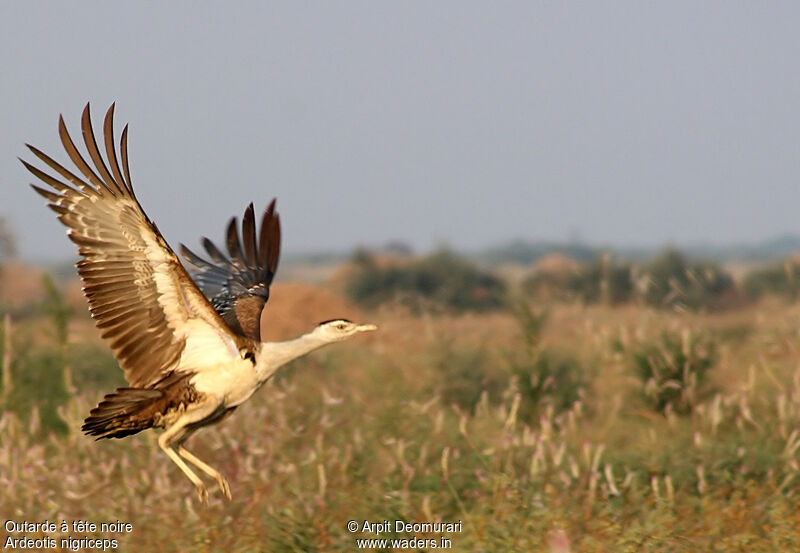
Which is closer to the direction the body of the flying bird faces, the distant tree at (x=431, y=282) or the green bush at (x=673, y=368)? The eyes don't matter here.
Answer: the green bush

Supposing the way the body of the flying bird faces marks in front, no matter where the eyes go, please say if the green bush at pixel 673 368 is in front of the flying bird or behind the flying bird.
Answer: in front

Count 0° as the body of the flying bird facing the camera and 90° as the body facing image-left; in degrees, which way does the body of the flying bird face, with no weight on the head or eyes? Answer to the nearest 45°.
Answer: approximately 270°
